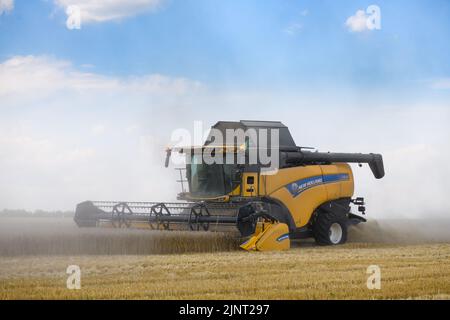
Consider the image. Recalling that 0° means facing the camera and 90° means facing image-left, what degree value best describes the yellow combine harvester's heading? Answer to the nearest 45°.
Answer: approximately 45°
